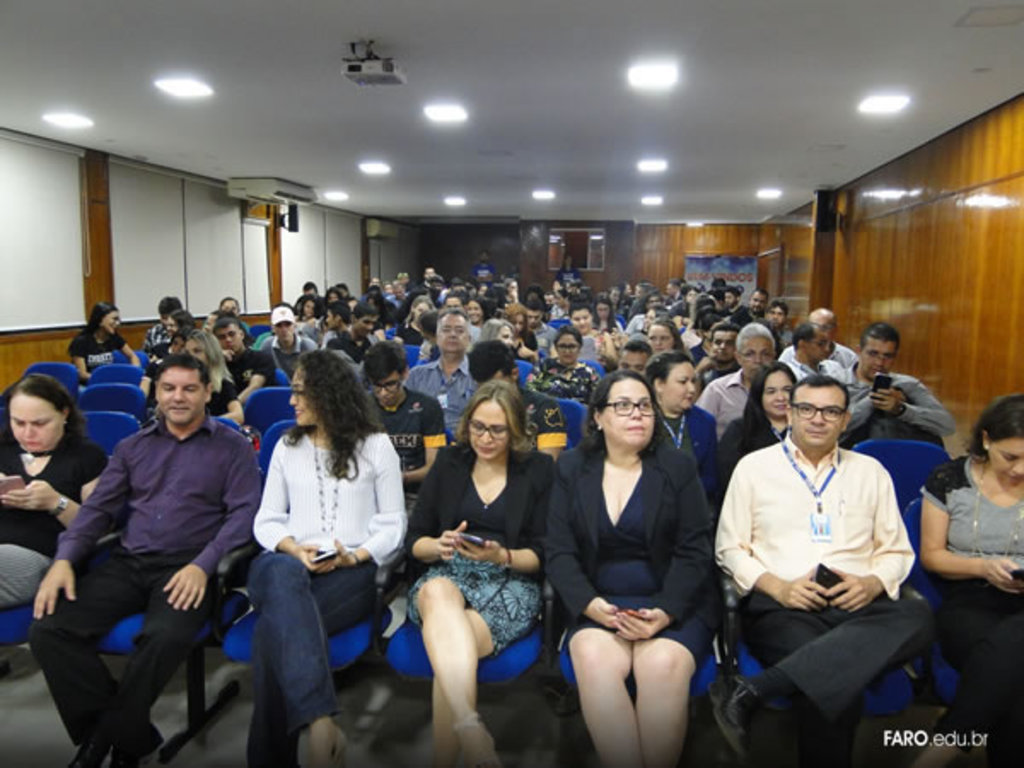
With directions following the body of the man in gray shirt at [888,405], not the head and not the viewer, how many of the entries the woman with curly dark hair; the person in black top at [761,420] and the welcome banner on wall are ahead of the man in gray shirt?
2

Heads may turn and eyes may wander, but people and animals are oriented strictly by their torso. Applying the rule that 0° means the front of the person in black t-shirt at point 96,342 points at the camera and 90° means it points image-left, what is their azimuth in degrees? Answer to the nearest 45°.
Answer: approximately 315°

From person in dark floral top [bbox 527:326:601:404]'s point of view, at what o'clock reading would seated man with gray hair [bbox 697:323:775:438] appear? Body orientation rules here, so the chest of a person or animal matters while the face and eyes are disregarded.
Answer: seated man with gray hair [bbox 697:323:775:438] is roughly at 10 o'clock from person in dark floral top [bbox 527:326:601:404].

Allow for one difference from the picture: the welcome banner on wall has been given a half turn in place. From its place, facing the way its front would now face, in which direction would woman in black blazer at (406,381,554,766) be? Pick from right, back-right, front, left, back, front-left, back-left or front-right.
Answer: back

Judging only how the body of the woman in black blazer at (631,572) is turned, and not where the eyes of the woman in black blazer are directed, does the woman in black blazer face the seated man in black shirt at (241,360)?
no

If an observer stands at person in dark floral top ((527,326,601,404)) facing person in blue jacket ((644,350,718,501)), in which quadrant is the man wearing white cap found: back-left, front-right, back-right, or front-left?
back-right

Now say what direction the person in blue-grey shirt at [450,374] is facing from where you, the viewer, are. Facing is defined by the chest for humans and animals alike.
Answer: facing the viewer

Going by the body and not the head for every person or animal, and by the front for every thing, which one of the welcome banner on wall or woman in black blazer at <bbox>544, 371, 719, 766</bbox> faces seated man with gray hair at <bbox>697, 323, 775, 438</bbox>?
the welcome banner on wall

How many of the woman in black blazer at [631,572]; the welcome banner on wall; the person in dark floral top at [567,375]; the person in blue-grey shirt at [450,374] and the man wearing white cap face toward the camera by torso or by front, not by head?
5

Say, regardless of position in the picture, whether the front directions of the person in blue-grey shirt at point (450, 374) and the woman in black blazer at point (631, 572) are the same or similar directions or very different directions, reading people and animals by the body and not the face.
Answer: same or similar directions

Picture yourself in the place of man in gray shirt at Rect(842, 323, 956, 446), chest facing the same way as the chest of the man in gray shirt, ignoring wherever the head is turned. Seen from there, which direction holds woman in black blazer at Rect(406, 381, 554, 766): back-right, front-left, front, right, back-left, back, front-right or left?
front

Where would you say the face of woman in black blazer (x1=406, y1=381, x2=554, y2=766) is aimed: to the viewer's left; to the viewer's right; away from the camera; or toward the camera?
toward the camera

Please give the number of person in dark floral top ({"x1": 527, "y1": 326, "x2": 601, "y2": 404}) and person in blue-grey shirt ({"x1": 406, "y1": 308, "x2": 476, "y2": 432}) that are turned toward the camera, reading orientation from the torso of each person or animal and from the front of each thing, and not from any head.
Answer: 2

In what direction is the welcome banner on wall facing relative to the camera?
toward the camera

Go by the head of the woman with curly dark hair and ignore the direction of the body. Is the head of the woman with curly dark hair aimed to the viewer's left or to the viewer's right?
to the viewer's left

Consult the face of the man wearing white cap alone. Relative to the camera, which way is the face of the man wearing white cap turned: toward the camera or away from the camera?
toward the camera

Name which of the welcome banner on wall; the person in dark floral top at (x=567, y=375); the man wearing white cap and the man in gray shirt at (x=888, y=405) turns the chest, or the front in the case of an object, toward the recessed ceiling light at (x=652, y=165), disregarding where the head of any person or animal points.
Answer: the welcome banner on wall

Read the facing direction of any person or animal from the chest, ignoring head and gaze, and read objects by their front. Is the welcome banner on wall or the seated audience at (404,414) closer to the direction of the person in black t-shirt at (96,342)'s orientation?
the seated audience

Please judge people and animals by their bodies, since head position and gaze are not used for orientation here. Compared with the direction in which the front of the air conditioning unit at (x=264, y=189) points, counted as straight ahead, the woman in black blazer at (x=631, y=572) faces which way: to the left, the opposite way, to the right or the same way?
to the right
